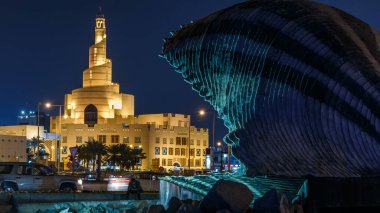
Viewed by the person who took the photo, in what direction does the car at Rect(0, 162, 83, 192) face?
facing to the right of the viewer

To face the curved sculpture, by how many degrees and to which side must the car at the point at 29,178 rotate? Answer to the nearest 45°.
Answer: approximately 90° to its right
